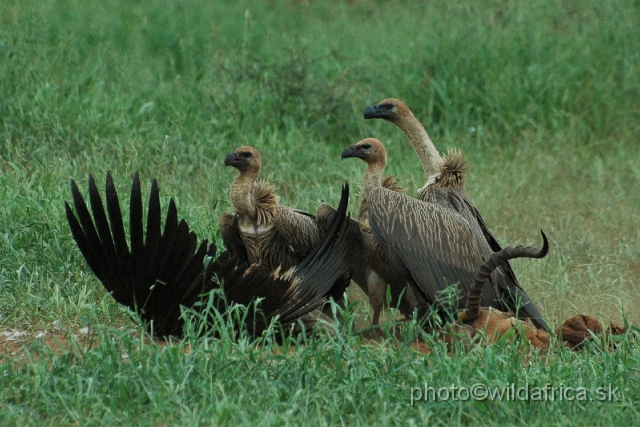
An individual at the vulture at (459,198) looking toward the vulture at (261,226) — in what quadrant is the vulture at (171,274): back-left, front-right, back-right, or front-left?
front-left

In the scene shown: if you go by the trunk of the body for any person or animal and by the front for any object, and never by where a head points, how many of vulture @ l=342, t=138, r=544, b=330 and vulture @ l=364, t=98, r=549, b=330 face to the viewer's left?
2

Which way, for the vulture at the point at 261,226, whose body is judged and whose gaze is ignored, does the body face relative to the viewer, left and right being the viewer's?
facing the viewer and to the left of the viewer

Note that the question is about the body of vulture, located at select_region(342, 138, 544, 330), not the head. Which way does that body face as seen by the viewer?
to the viewer's left

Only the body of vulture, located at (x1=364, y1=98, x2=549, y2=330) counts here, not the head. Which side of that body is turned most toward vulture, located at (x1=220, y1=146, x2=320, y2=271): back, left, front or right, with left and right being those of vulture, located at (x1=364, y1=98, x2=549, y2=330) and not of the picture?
front

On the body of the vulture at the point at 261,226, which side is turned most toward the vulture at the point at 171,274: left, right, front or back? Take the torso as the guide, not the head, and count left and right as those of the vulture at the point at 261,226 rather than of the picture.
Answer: front

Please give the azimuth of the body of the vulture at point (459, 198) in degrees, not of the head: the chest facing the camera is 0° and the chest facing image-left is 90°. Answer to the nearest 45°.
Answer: approximately 90°

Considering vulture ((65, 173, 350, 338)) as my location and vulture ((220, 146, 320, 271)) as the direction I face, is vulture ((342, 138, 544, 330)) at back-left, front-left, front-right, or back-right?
front-right

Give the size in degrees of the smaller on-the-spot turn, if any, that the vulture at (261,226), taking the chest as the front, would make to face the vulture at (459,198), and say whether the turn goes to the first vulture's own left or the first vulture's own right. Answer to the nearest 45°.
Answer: approximately 135° to the first vulture's own left
